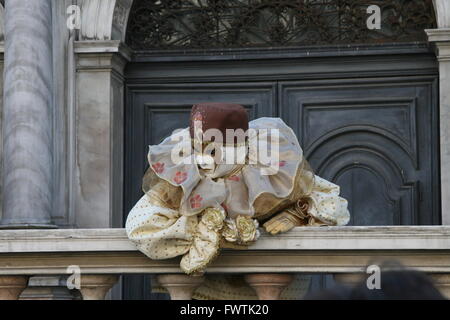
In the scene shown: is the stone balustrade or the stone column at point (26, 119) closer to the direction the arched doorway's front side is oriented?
the stone balustrade

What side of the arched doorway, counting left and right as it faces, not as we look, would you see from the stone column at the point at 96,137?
right

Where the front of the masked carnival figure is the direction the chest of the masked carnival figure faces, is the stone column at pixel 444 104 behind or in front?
behind

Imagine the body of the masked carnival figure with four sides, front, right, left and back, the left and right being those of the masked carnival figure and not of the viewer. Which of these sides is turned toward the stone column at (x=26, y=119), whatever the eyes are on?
right

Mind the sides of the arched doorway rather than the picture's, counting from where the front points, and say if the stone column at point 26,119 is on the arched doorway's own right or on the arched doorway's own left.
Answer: on the arched doorway's own right

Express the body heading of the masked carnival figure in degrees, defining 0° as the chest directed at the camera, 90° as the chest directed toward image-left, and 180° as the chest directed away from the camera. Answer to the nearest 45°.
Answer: approximately 45°

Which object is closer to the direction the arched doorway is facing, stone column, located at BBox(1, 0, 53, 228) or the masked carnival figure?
the masked carnival figure

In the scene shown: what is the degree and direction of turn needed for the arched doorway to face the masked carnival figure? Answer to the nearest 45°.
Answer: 0° — it already faces them

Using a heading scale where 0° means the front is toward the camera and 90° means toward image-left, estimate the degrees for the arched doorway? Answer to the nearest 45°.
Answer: approximately 0°
